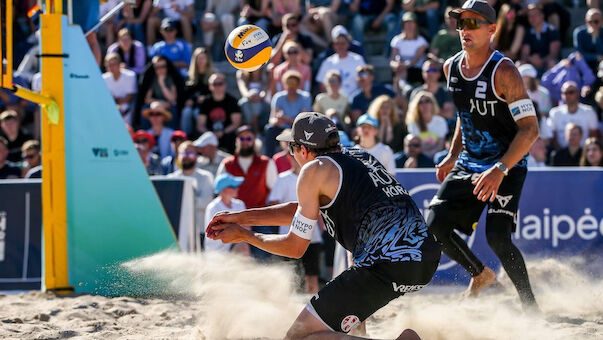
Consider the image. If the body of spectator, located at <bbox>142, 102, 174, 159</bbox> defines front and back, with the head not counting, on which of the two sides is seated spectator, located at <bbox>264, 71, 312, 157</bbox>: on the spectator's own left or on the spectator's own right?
on the spectator's own left

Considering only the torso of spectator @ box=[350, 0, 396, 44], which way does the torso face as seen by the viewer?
toward the camera

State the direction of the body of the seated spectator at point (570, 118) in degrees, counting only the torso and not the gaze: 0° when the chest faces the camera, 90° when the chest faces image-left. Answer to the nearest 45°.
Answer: approximately 0°

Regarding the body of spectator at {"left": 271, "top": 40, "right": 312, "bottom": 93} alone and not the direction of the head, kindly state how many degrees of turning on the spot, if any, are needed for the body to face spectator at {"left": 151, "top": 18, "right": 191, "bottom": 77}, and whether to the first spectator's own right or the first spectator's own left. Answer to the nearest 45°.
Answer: approximately 135° to the first spectator's own right

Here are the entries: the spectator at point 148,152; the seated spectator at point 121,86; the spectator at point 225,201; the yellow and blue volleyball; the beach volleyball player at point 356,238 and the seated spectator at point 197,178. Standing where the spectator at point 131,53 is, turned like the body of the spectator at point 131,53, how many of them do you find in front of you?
6

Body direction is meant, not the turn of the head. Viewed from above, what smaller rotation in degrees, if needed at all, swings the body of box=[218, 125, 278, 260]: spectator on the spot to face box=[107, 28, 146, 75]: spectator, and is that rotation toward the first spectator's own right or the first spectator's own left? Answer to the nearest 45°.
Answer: approximately 135° to the first spectator's own right

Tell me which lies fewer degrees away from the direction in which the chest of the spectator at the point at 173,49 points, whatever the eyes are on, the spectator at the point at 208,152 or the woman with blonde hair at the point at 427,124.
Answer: the spectator

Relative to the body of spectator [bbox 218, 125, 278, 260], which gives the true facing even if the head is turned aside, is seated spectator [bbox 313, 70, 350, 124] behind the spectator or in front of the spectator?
behind

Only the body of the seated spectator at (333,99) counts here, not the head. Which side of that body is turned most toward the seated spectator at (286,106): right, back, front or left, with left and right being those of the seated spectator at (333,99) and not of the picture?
right

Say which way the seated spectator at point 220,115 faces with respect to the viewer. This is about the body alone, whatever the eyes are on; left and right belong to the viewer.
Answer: facing the viewer

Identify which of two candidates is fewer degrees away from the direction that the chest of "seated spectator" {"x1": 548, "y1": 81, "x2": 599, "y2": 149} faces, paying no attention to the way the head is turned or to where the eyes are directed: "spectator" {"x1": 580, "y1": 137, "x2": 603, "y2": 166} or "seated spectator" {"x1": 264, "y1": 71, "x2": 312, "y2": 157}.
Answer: the spectator

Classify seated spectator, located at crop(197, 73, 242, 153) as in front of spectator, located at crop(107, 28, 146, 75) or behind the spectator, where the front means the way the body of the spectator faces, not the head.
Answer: in front

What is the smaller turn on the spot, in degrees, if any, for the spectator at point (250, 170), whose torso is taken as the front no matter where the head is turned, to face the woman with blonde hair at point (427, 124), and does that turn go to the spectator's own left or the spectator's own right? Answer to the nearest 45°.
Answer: approximately 90° to the spectator's own left

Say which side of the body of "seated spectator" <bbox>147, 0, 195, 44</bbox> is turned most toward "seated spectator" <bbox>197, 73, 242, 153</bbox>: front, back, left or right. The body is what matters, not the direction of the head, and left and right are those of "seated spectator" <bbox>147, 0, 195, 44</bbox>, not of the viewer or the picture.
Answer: front

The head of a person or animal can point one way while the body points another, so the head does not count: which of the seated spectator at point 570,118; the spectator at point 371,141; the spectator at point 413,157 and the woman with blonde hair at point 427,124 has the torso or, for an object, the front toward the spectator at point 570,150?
the seated spectator

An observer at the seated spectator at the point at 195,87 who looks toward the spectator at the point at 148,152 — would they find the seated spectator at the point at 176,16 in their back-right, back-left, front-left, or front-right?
back-right

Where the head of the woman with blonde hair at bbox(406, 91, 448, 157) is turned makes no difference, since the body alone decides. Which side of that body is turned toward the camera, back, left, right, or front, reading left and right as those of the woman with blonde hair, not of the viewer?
front
